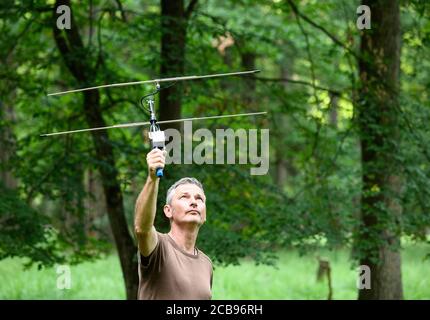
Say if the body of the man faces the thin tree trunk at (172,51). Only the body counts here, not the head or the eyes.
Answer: no

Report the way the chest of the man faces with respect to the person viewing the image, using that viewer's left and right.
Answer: facing the viewer and to the right of the viewer

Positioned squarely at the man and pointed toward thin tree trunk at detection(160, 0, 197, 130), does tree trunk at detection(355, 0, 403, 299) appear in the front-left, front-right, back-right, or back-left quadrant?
front-right

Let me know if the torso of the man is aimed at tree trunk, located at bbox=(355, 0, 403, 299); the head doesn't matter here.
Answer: no
